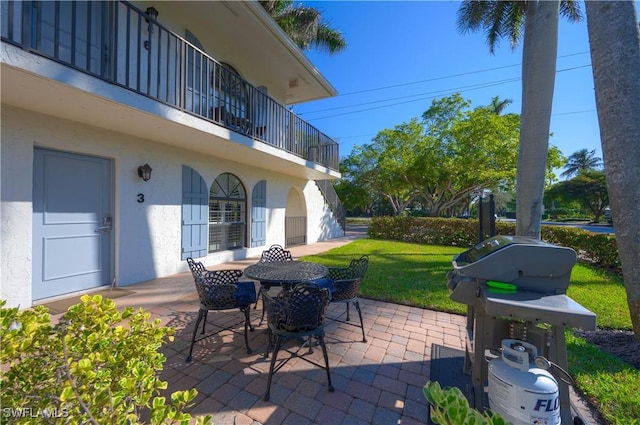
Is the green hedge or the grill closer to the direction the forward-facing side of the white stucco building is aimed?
the grill

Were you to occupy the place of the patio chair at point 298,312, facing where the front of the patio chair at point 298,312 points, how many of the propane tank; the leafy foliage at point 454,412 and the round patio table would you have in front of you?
1

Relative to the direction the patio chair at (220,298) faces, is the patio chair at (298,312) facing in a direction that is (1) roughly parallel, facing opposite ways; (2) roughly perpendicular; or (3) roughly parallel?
roughly perpendicular

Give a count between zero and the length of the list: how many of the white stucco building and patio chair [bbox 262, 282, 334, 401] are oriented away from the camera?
1

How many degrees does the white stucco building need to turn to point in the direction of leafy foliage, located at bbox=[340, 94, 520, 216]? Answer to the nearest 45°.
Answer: approximately 45° to its left

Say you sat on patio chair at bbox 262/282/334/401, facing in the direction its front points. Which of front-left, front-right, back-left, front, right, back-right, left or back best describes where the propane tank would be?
back-right

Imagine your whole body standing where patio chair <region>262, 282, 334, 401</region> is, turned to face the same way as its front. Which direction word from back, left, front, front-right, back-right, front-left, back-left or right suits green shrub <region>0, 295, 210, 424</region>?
back-left

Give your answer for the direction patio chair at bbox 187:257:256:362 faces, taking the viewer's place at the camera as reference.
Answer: facing to the right of the viewer

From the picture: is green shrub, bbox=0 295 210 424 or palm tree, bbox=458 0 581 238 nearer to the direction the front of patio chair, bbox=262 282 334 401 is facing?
the palm tree

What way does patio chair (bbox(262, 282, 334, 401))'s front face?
away from the camera

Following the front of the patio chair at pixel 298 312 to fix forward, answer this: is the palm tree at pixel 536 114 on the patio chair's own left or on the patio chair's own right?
on the patio chair's own right

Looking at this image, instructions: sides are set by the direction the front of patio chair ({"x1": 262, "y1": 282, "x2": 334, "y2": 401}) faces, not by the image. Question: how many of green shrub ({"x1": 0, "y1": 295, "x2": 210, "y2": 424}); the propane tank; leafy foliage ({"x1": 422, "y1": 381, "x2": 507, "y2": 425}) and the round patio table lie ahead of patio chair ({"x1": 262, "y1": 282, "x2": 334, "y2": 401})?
1

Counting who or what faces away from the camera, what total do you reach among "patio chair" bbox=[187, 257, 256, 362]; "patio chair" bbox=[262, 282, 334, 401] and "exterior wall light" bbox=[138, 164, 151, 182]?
1

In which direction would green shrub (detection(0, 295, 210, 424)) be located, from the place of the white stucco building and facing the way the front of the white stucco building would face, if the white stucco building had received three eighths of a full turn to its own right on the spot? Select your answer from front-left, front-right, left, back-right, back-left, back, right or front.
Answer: left

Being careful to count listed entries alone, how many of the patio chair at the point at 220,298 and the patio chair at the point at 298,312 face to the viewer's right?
1

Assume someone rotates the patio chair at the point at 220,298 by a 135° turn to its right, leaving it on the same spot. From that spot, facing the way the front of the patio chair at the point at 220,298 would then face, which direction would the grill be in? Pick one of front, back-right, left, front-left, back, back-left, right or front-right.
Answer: left

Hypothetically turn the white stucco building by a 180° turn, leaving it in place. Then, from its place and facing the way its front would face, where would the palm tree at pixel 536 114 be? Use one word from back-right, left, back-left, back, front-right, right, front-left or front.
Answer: back

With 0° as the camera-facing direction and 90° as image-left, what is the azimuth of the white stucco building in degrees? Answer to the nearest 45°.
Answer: approximately 315°

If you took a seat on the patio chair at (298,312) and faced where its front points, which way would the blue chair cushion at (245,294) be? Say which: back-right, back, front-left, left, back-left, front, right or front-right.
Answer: front-left

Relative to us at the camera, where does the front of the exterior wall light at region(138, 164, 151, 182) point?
facing the viewer and to the right of the viewer
